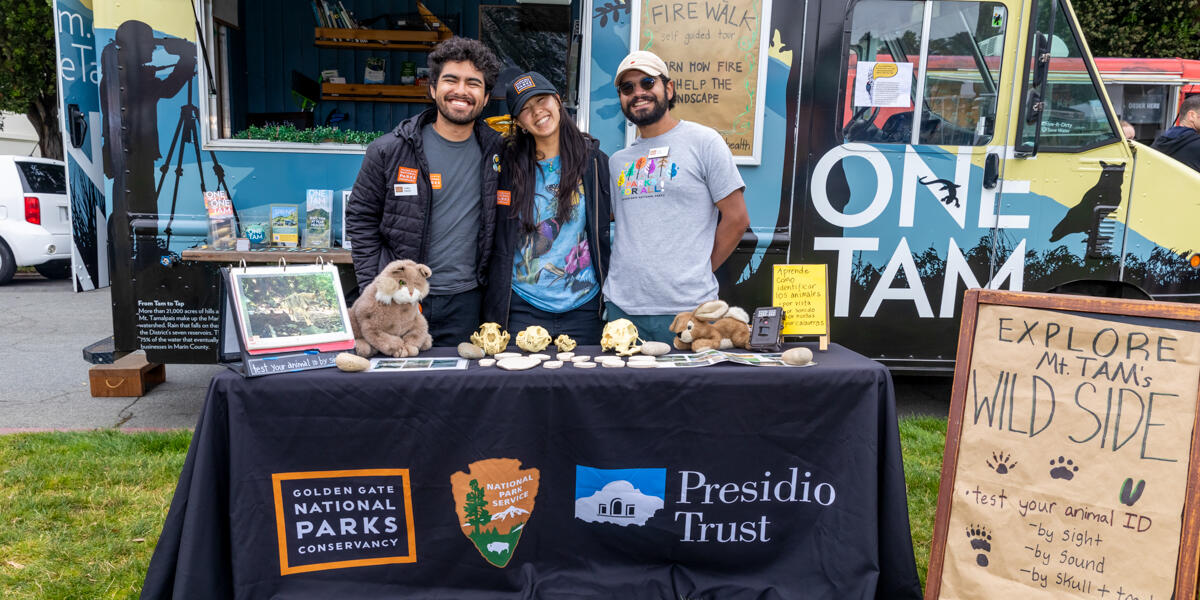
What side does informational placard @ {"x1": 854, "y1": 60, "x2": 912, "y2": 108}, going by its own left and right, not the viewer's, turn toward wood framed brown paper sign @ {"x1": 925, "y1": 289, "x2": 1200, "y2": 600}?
front

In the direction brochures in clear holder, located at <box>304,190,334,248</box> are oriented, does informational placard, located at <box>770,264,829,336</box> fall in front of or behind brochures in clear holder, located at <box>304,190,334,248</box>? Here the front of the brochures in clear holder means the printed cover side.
in front

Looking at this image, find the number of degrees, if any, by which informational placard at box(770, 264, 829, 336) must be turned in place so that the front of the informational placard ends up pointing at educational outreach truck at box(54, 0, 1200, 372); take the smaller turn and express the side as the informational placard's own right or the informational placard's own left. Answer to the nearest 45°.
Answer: approximately 180°

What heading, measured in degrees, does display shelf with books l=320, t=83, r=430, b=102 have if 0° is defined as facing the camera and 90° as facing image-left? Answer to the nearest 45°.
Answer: approximately 0°

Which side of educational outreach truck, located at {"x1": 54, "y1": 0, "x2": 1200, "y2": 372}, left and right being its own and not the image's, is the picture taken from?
right

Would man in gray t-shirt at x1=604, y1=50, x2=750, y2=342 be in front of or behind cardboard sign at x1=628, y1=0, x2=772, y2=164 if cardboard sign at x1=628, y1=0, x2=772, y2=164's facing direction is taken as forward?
in front
